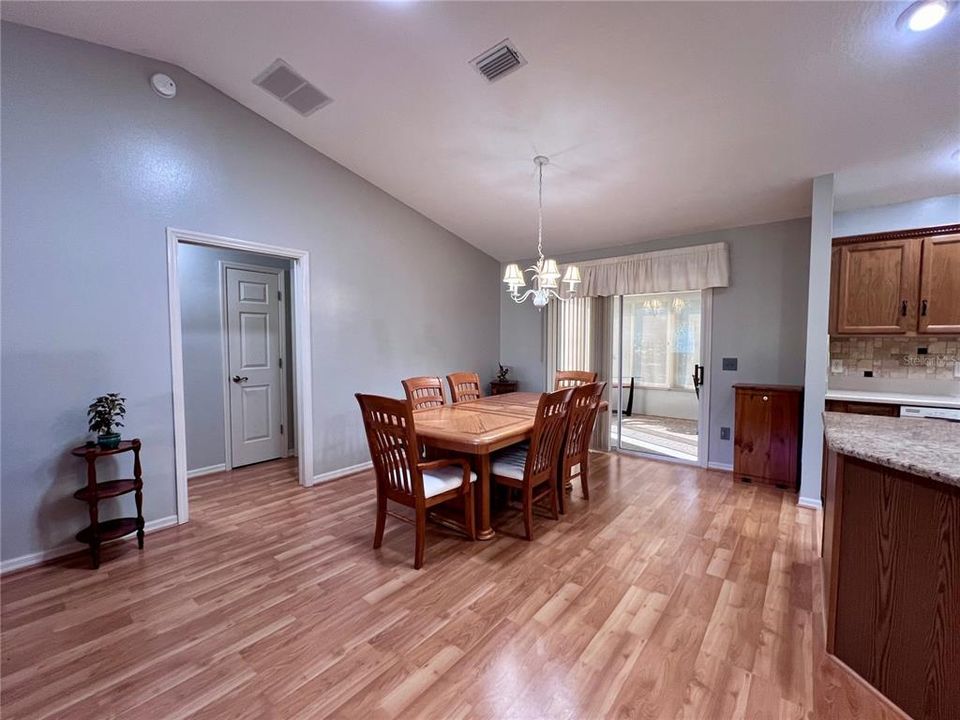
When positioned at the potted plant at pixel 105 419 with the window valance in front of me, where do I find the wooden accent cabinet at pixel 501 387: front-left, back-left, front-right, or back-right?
front-left

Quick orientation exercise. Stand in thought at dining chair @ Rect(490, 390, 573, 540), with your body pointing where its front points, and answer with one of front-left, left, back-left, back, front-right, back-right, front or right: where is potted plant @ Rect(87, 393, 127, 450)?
front-left

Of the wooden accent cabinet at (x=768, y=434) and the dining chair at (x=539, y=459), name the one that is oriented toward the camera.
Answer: the wooden accent cabinet

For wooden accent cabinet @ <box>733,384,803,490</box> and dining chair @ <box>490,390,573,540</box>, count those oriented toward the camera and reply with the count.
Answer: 1

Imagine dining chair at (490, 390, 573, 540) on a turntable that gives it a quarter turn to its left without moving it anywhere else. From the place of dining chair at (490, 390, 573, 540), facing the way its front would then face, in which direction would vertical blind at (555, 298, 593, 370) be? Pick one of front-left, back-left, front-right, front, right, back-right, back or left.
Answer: back-right

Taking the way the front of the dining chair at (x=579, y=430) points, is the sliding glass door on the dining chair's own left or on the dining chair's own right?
on the dining chair's own right

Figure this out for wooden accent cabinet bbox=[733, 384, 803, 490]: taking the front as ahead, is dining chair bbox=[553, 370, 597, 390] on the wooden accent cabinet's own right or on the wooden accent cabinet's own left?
on the wooden accent cabinet's own right

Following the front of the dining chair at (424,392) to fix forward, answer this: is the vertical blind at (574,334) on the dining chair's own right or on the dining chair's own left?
on the dining chair's own left

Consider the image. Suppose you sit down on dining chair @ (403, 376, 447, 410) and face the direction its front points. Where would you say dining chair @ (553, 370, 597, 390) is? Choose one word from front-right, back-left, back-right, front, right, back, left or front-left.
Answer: front-left

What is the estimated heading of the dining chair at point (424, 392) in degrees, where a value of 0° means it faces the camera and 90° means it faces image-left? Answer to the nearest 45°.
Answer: approximately 315°

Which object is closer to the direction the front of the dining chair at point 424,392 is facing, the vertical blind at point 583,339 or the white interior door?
the vertical blind

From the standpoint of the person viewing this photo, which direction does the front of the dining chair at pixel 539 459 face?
facing away from the viewer and to the left of the viewer

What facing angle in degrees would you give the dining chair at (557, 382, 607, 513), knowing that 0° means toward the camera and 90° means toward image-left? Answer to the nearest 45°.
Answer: approximately 135°

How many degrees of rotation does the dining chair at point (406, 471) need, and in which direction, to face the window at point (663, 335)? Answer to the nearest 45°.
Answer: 0° — it already faces it

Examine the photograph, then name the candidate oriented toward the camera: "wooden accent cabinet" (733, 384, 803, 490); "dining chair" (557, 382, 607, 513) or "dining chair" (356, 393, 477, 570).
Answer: the wooden accent cabinet

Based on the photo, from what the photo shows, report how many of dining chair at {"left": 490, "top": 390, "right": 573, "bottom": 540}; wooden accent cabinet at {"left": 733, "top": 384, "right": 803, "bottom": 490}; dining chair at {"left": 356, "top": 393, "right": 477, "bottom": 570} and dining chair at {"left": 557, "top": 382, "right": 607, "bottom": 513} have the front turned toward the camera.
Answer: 1

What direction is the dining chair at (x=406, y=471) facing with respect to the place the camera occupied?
facing away from the viewer and to the right of the viewer

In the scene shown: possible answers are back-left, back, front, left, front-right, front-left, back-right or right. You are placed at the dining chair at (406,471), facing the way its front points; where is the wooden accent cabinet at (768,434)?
front-right

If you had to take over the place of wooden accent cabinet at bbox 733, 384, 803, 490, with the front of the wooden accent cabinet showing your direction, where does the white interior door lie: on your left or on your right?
on your right

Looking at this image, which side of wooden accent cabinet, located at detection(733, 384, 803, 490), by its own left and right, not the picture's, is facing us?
front

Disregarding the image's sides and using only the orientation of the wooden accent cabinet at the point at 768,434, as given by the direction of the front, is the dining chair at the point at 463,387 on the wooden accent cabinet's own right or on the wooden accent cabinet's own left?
on the wooden accent cabinet's own right
